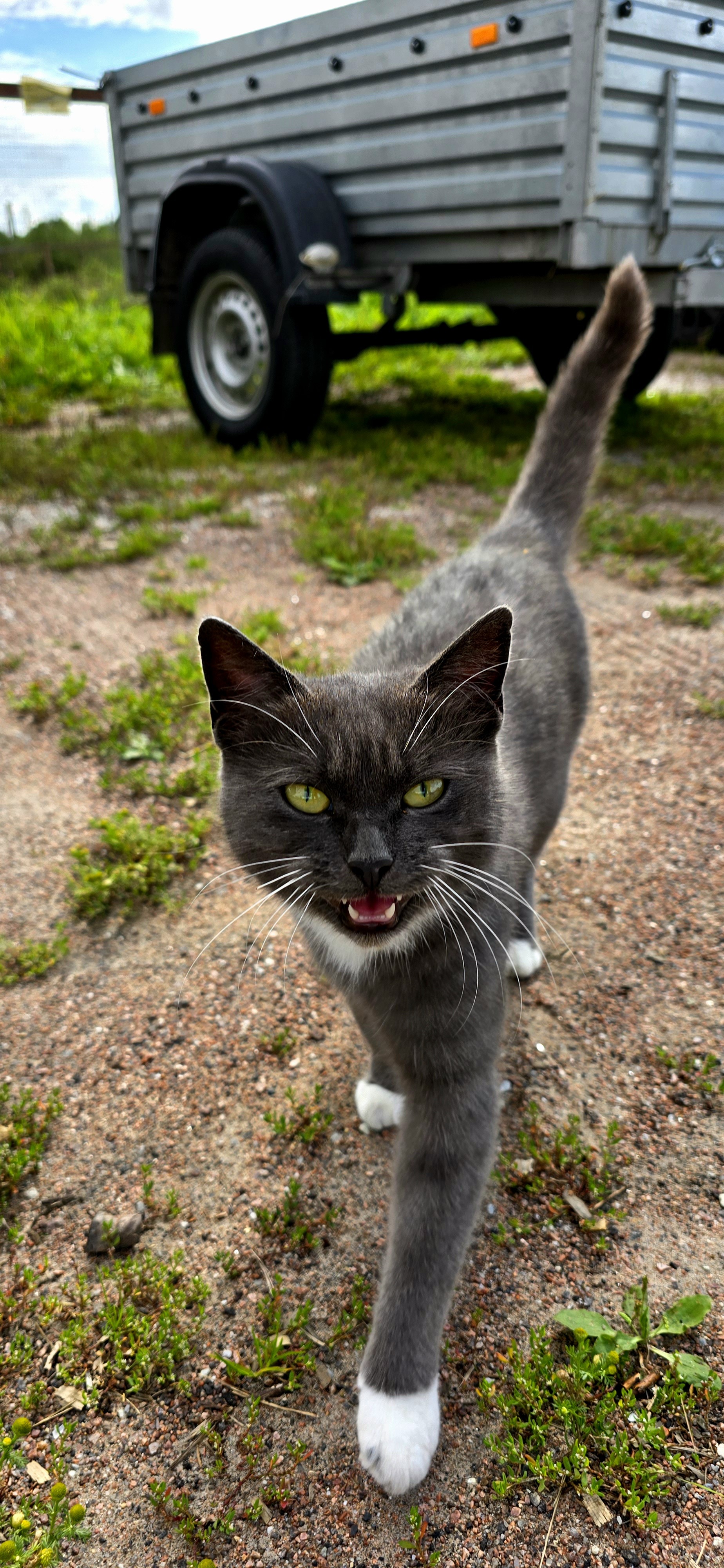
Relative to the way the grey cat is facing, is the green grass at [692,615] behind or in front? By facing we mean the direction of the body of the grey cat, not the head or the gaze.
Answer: behind

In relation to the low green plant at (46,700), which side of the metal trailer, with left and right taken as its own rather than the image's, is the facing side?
right

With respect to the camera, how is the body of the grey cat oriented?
toward the camera

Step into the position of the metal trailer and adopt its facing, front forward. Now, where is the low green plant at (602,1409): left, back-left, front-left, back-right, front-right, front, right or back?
front-right

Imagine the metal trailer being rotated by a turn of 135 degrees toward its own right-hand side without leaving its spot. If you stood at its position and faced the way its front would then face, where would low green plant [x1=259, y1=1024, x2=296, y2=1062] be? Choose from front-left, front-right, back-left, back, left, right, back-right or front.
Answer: left

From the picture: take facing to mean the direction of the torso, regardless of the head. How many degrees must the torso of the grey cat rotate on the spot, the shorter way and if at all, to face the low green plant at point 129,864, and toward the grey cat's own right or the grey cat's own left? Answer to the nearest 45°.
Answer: approximately 135° to the grey cat's own right

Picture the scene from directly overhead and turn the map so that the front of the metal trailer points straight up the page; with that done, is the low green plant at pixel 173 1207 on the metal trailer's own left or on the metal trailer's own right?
on the metal trailer's own right

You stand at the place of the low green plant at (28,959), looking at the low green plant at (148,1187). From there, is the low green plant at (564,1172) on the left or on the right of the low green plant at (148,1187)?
left

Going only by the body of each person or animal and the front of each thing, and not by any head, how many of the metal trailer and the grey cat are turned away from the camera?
0

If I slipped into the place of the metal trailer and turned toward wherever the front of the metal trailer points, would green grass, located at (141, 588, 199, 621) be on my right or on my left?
on my right

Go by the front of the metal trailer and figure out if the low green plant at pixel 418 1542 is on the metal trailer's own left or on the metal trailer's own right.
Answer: on the metal trailer's own right

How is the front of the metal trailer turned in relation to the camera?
facing the viewer and to the right of the viewer

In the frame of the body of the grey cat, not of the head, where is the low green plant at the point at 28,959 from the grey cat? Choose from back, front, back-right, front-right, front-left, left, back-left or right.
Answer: back-right
